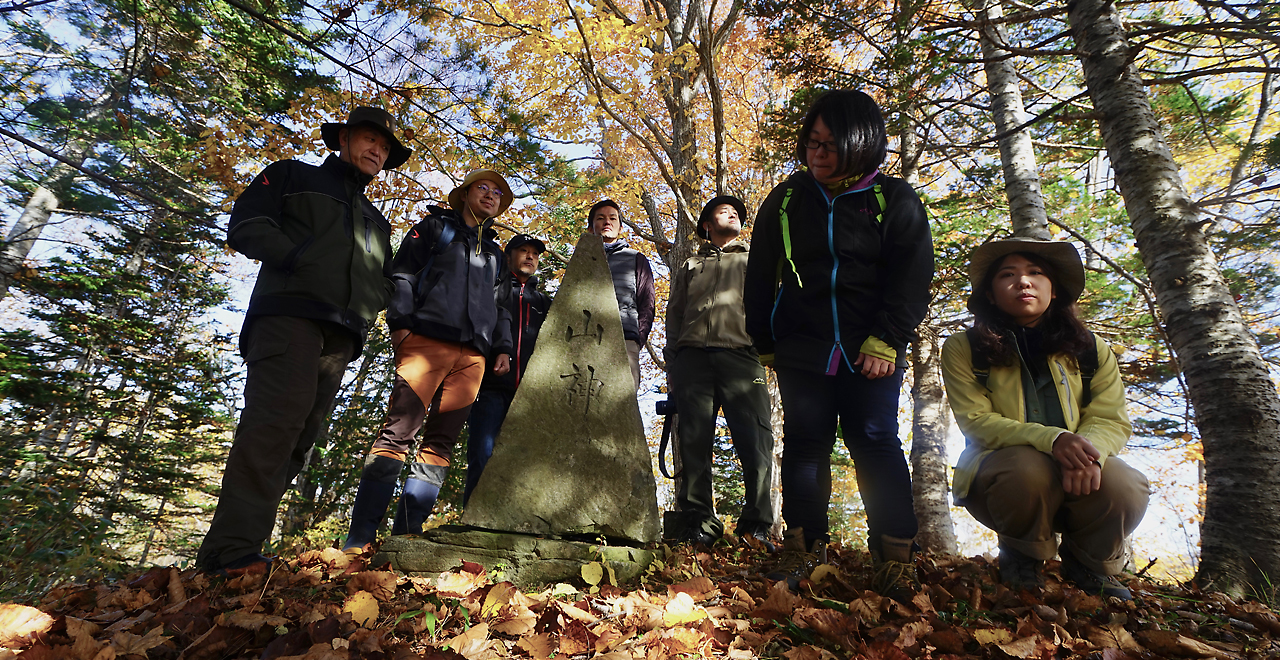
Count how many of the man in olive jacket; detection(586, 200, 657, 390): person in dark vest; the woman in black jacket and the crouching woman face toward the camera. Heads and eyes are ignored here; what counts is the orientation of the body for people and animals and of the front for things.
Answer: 4

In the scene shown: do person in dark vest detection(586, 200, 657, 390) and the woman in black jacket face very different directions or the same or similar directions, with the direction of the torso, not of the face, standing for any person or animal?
same or similar directions

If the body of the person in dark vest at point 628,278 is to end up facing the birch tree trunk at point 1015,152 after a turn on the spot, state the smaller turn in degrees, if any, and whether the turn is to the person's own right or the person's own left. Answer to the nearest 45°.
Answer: approximately 90° to the person's own left

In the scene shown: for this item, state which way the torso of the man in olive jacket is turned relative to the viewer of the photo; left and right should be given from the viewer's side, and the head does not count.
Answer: facing the viewer

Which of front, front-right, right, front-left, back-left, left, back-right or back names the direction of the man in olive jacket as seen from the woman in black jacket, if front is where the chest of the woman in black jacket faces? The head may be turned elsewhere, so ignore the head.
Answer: back-right

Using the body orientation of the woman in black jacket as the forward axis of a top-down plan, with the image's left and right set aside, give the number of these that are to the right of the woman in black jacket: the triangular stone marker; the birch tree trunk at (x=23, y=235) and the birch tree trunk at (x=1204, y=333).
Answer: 2

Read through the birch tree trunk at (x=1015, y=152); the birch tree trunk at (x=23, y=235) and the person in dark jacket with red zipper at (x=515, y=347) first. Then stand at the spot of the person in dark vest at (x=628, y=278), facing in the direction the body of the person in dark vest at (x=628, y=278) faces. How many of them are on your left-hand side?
1

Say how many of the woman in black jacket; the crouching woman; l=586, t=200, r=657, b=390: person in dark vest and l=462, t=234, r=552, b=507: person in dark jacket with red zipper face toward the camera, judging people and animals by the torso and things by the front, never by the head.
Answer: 4

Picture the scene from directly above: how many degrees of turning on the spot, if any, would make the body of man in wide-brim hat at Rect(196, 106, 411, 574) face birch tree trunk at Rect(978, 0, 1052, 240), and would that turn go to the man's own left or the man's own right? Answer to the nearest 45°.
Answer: approximately 45° to the man's own left

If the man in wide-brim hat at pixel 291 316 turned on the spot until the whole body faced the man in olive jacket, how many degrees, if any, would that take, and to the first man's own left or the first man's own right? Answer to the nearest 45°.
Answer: approximately 45° to the first man's own left

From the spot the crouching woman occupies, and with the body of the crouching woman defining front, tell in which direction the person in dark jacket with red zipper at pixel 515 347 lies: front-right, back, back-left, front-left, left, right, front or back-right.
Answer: right

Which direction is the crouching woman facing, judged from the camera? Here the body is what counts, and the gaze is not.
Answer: toward the camera

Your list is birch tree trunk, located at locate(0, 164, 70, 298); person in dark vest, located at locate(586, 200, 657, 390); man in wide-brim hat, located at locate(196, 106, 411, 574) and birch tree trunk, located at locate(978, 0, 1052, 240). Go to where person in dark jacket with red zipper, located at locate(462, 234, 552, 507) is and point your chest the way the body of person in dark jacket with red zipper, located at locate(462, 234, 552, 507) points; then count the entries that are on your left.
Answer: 2

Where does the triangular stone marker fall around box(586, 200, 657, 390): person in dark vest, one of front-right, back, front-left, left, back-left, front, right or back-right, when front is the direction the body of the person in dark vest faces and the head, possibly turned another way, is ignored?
front
